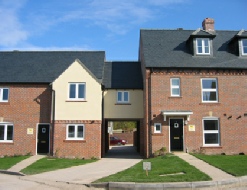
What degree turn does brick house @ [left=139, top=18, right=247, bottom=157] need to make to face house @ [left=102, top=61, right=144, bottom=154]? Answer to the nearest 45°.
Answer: approximately 90° to its right

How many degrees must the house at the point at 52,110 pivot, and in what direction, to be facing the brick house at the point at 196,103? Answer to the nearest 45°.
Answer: approximately 90° to its left

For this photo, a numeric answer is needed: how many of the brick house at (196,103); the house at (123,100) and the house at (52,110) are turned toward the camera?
3

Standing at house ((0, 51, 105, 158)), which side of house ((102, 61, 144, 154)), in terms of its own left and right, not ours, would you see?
right

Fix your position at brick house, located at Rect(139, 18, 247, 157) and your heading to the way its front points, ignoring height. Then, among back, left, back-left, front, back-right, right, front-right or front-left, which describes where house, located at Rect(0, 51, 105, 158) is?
right

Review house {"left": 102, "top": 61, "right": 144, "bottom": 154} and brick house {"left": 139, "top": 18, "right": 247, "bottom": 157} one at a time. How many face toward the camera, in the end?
2

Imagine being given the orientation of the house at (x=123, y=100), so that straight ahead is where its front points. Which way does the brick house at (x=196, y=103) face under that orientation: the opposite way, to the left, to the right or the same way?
the same way

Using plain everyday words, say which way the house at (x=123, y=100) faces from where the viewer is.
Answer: facing the viewer

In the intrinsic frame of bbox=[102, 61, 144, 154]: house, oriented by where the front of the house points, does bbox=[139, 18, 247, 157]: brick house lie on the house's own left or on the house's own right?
on the house's own left

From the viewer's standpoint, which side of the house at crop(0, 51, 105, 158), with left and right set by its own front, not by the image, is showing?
front

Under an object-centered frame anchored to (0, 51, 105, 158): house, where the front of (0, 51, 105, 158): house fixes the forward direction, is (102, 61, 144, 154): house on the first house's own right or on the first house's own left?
on the first house's own left
